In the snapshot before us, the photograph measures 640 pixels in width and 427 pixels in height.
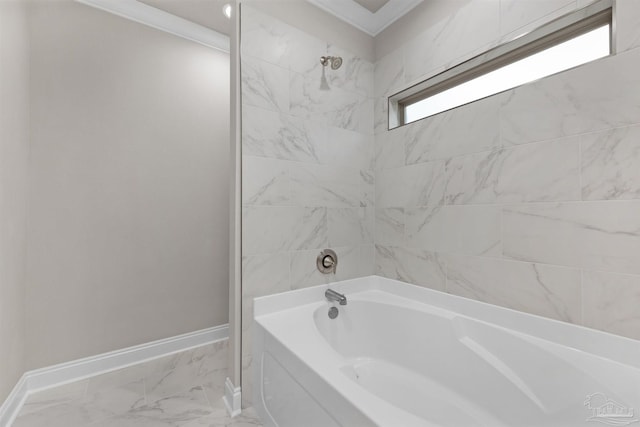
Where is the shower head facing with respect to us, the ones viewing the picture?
facing the viewer and to the right of the viewer

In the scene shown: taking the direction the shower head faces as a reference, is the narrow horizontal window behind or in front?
in front
